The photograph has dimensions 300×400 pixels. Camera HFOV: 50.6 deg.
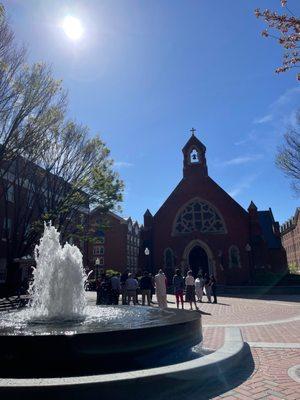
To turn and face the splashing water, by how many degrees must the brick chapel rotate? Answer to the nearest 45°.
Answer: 0° — it already faces it

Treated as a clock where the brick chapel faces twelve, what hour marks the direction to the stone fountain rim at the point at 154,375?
The stone fountain rim is roughly at 12 o'clock from the brick chapel.

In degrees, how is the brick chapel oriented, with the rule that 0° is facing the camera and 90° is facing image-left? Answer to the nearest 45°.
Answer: approximately 0°

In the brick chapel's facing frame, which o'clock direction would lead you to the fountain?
The fountain is roughly at 12 o'clock from the brick chapel.

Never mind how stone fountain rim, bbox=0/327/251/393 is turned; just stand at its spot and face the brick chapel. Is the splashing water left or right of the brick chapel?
left
